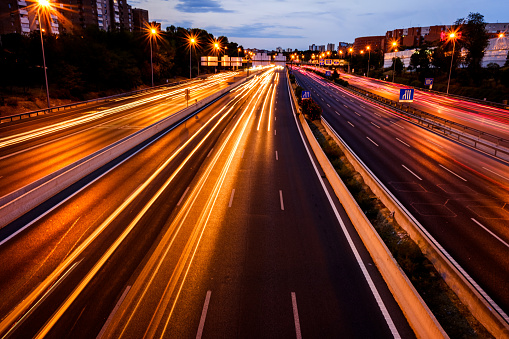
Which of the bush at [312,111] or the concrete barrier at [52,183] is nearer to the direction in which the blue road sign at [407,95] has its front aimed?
the concrete barrier

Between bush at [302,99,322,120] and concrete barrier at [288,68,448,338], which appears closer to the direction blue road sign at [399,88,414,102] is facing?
the concrete barrier

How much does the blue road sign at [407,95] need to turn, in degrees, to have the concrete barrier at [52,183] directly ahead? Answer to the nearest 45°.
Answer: approximately 45° to its right

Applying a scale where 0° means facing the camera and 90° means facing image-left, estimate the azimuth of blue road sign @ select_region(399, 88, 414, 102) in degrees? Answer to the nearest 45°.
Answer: approximately 0°

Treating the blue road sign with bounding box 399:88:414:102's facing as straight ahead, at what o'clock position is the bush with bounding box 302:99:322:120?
The bush is roughly at 2 o'clock from the blue road sign.

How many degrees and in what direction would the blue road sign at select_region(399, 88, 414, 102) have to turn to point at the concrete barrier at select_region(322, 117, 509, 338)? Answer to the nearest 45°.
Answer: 0° — it already faces it

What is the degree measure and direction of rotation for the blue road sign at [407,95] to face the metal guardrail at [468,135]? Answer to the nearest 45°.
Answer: approximately 45° to its left
